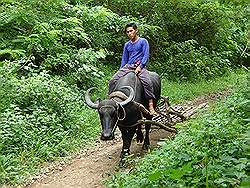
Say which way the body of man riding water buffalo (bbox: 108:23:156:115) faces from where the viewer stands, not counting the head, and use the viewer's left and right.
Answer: facing the viewer and to the left of the viewer
